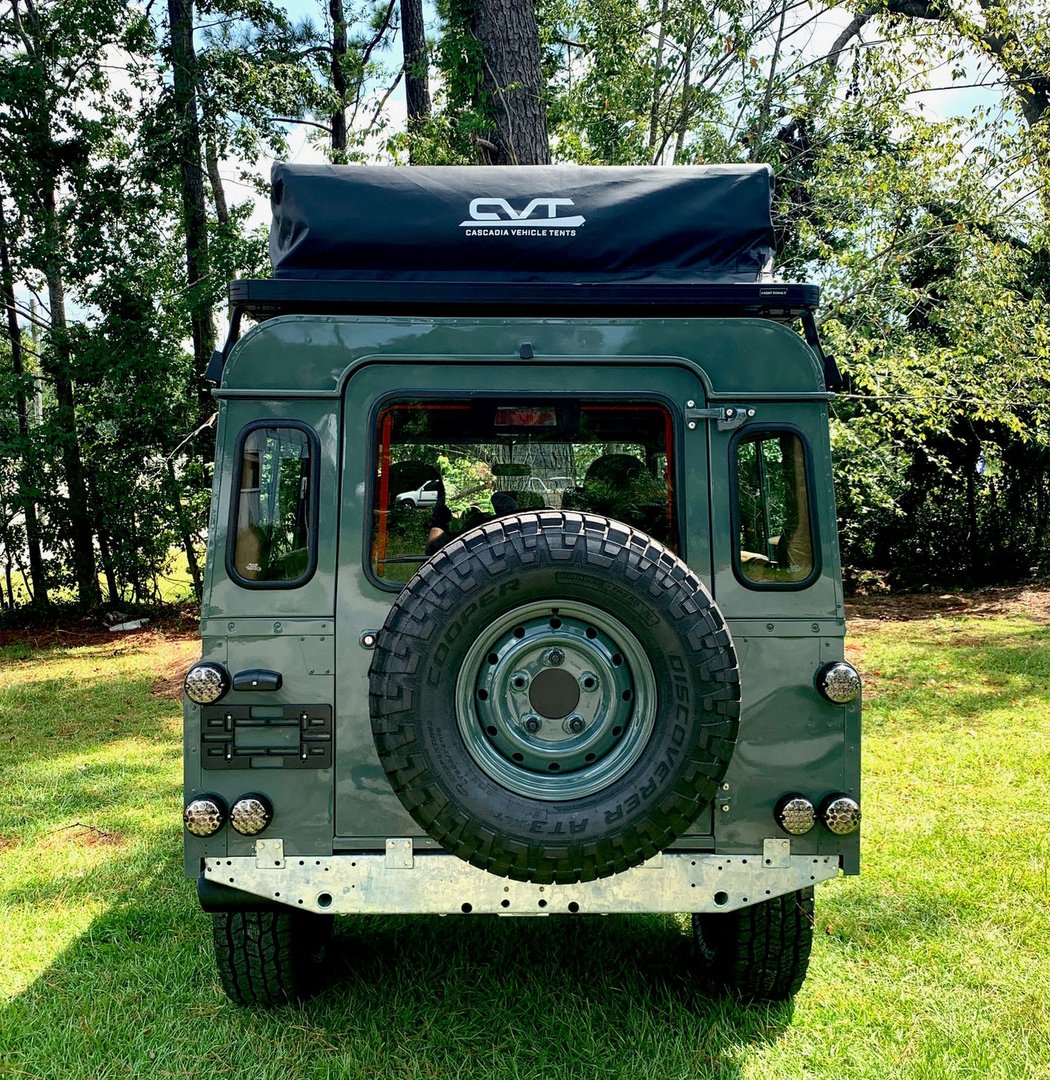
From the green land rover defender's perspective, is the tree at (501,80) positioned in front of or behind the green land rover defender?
in front

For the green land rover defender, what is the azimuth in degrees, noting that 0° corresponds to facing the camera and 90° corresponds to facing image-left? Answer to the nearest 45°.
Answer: approximately 180°
